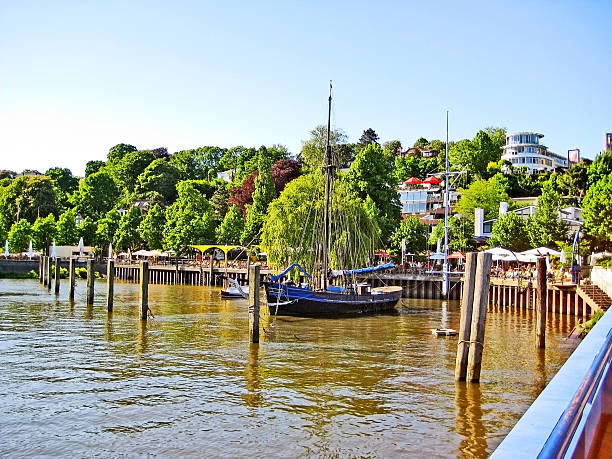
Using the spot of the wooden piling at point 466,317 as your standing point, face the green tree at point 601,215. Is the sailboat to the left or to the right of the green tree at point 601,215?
left

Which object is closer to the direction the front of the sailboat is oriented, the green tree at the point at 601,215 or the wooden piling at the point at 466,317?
the wooden piling

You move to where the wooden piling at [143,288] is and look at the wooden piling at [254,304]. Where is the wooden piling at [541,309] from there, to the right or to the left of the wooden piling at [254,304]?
left

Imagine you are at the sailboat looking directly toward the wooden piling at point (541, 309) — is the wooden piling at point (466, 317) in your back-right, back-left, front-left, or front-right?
front-right

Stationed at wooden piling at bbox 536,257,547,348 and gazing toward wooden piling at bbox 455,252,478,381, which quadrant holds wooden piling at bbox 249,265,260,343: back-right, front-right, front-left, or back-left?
front-right
